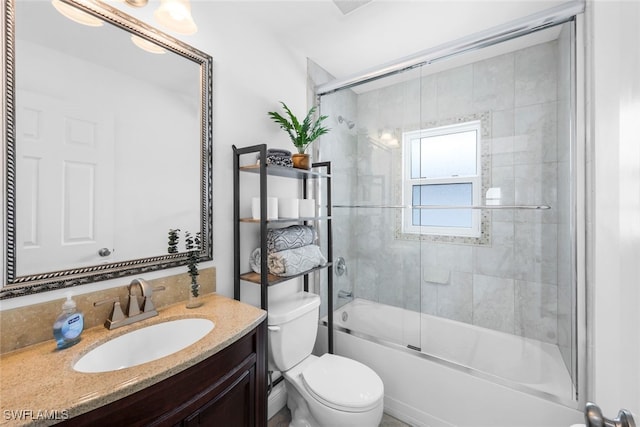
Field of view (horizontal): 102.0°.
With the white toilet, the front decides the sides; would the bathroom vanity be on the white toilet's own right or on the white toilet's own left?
on the white toilet's own right

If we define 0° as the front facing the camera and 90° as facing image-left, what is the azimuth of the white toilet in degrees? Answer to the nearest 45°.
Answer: approximately 315°

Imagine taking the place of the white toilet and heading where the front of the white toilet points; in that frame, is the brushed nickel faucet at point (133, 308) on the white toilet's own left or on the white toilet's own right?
on the white toilet's own right
